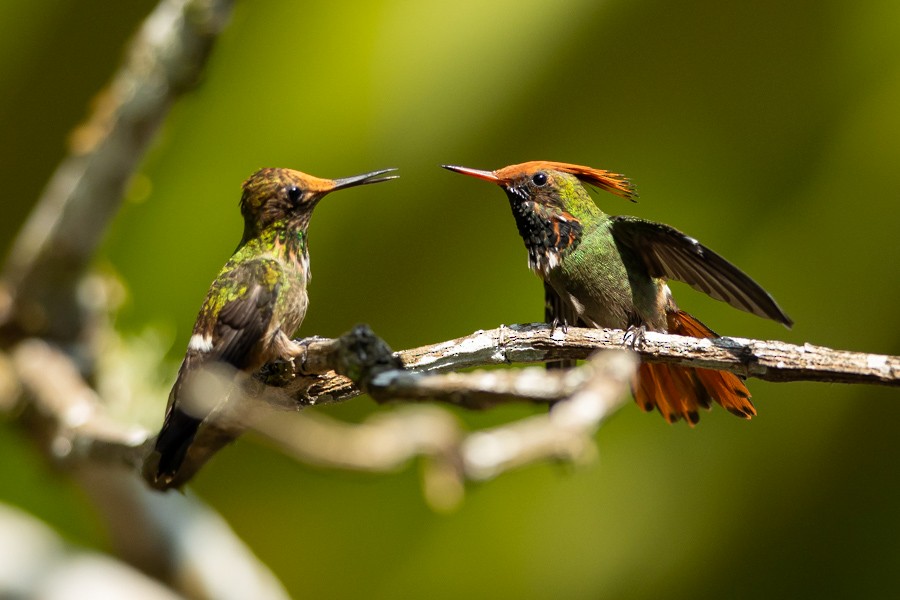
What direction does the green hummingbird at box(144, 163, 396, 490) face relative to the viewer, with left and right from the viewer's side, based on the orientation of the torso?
facing to the right of the viewer

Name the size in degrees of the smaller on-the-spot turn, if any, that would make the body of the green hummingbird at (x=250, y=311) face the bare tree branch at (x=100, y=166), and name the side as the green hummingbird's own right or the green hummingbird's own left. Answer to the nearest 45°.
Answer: approximately 135° to the green hummingbird's own left

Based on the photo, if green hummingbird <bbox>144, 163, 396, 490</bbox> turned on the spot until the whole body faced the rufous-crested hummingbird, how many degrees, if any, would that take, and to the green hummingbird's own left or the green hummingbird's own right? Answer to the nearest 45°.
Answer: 0° — it already faces it
